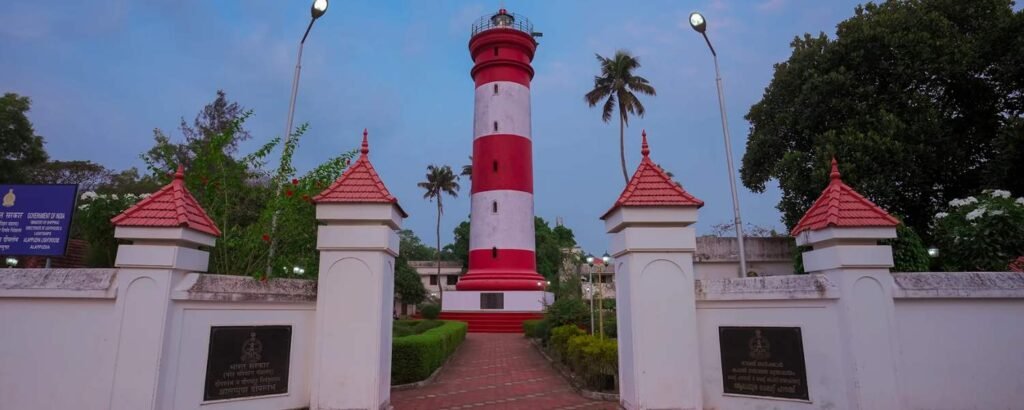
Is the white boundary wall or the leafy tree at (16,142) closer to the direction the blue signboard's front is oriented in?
the white boundary wall

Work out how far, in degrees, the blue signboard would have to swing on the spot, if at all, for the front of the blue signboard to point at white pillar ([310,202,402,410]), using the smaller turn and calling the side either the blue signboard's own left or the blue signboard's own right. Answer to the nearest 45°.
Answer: approximately 45° to the blue signboard's own left

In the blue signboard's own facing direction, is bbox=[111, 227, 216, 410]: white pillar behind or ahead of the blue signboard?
ahead

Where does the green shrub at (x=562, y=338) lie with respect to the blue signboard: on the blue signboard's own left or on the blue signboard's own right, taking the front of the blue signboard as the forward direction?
on the blue signboard's own left

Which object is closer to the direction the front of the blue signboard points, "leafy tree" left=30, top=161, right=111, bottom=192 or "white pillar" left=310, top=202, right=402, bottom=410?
the white pillar

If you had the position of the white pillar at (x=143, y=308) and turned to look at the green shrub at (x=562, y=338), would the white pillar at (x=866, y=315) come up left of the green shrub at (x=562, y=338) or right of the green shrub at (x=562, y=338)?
right

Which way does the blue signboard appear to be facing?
toward the camera

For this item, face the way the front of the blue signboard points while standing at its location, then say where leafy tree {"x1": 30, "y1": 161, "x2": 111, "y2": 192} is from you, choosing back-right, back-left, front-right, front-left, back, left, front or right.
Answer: back

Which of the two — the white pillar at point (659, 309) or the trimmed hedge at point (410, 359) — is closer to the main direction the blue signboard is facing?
the white pillar

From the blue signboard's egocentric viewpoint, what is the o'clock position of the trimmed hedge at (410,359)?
The trimmed hedge is roughly at 9 o'clock from the blue signboard.

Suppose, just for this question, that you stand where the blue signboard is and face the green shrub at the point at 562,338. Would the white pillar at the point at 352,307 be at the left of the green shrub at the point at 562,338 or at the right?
right

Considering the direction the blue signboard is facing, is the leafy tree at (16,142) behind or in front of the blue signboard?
behind

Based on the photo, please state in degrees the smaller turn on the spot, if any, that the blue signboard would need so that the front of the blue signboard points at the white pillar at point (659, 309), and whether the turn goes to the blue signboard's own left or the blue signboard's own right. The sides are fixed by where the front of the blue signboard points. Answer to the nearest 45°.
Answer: approximately 45° to the blue signboard's own left

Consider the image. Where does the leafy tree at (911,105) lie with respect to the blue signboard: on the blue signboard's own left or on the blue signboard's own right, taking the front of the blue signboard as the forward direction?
on the blue signboard's own left

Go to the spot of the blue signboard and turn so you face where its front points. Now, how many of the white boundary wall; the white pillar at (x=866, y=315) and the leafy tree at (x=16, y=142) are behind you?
1

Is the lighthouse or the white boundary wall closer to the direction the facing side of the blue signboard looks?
the white boundary wall

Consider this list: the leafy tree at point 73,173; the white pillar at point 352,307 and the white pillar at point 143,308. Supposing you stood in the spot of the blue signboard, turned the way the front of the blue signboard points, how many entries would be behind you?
1

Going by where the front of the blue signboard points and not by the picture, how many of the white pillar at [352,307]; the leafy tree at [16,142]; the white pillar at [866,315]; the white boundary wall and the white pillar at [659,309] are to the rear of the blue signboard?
1

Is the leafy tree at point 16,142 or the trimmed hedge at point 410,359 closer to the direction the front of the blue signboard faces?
the trimmed hedge
